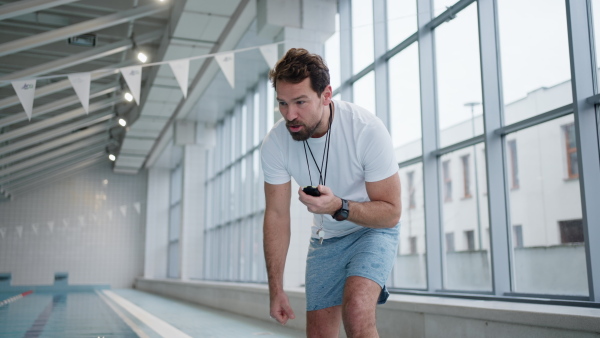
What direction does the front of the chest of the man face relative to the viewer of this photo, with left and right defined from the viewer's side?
facing the viewer and to the left of the viewer

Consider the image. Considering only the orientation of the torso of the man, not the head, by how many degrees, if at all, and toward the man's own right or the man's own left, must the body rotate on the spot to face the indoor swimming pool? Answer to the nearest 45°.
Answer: approximately 90° to the man's own right

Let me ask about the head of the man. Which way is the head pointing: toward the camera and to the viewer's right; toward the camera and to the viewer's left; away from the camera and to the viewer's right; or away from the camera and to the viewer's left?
toward the camera and to the viewer's left

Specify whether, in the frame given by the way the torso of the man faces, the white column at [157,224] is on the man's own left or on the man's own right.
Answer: on the man's own right

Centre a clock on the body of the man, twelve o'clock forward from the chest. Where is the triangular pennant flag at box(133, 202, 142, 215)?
The triangular pennant flag is roughly at 4 o'clock from the man.

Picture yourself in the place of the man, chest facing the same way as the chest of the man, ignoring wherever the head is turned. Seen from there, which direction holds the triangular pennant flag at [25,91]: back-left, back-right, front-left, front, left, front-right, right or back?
right

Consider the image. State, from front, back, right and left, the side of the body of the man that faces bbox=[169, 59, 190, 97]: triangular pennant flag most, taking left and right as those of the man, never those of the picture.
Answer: right

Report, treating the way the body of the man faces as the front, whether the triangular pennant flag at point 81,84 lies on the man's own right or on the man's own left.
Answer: on the man's own right

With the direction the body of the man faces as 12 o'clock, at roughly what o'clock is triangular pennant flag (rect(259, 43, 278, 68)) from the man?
The triangular pennant flag is roughly at 4 o'clock from the man.

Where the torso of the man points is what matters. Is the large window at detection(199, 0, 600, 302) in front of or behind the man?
behind

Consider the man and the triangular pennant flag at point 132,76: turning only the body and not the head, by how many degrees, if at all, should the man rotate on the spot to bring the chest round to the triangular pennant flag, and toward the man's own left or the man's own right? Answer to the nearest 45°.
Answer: approximately 90° to the man's own right
